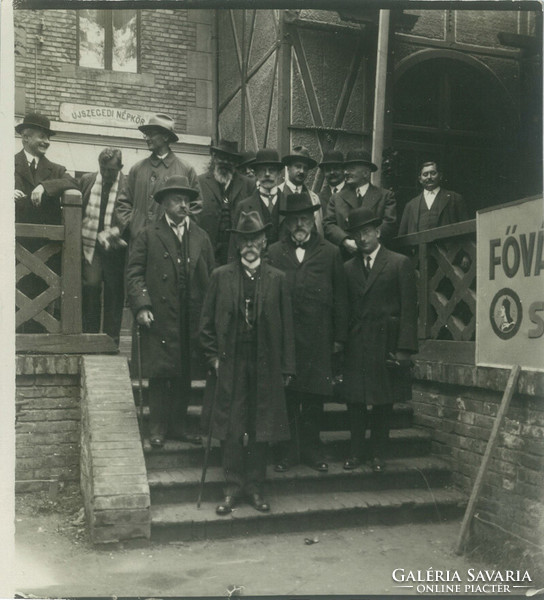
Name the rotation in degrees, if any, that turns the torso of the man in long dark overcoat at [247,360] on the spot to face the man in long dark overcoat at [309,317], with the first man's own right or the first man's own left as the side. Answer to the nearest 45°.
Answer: approximately 135° to the first man's own left

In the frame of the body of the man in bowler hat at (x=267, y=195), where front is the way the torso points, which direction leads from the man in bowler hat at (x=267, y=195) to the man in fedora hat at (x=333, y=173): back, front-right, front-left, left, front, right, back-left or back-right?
back-left

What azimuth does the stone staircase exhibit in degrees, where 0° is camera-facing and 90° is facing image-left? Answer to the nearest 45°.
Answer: approximately 0°

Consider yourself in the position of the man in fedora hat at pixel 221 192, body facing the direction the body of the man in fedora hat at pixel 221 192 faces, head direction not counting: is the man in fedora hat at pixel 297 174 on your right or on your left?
on your left

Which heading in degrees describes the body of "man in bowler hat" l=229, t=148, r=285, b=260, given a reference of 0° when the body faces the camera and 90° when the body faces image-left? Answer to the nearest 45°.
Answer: approximately 0°

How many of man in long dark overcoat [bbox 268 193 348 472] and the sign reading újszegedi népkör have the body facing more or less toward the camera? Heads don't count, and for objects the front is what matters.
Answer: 2

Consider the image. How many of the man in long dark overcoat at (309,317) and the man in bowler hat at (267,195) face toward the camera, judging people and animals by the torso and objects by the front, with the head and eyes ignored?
2
